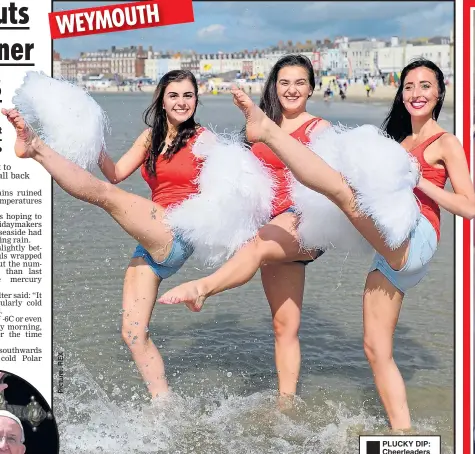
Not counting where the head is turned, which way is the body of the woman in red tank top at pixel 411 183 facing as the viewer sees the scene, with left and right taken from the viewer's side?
facing the viewer and to the left of the viewer

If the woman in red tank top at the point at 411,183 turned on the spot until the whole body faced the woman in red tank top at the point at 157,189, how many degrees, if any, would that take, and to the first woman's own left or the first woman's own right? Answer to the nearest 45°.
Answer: approximately 45° to the first woman's own right
